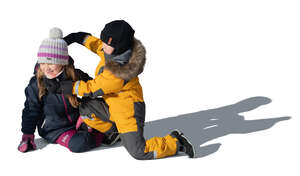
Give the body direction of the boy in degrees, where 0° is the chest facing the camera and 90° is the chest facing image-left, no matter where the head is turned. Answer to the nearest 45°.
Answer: approximately 90°

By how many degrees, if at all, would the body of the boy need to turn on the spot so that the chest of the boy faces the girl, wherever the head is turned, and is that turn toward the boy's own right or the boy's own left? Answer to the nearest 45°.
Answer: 0° — they already face them

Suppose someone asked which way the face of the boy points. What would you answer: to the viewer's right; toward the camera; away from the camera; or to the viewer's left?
to the viewer's left
